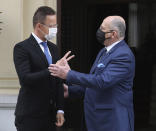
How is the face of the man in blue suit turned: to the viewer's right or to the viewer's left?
to the viewer's left

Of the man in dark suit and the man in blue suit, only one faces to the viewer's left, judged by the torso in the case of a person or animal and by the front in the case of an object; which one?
the man in blue suit

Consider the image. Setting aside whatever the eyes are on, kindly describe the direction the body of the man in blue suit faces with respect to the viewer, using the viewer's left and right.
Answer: facing to the left of the viewer

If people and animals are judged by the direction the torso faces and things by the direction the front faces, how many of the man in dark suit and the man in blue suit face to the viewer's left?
1
